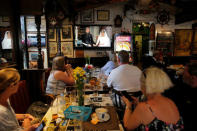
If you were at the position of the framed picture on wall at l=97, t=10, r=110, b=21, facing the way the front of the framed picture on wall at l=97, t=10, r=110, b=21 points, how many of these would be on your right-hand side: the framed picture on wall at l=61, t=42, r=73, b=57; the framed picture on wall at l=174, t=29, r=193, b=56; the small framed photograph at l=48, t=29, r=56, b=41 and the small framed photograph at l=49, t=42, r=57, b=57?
3

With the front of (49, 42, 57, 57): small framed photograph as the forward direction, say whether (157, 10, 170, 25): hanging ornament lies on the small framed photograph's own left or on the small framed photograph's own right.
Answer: on the small framed photograph's own left

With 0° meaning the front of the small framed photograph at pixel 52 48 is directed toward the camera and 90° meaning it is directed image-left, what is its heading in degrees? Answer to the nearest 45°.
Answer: approximately 0°

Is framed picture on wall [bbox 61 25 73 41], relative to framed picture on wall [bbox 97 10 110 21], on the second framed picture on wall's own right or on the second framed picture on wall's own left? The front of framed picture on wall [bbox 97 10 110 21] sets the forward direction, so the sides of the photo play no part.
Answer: on the second framed picture on wall's own right

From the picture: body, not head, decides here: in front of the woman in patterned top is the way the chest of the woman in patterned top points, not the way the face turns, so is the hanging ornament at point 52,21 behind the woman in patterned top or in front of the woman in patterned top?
in front

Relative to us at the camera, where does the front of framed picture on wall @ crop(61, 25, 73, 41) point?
facing the viewer

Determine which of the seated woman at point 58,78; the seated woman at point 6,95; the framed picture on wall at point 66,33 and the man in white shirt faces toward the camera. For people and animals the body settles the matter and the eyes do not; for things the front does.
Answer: the framed picture on wall

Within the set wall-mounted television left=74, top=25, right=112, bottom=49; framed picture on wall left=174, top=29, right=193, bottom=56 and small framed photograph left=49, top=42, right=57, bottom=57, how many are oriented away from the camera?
0

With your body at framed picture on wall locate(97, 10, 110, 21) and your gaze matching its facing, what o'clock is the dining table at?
The dining table is roughly at 12 o'clock from the framed picture on wall.

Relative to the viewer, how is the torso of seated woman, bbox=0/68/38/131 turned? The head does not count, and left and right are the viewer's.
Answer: facing to the right of the viewer

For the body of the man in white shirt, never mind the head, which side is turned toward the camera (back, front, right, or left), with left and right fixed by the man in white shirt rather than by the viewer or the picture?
back

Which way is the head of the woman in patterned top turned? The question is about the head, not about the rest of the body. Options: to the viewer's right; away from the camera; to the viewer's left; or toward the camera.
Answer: away from the camera

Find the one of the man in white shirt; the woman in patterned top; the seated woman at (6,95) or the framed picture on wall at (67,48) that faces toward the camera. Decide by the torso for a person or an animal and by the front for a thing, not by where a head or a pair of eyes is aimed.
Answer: the framed picture on wall

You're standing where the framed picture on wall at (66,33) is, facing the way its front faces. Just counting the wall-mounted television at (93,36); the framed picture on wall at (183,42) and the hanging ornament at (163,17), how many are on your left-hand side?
3

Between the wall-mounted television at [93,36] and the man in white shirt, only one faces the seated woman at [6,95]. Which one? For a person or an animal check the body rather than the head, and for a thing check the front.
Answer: the wall-mounted television
